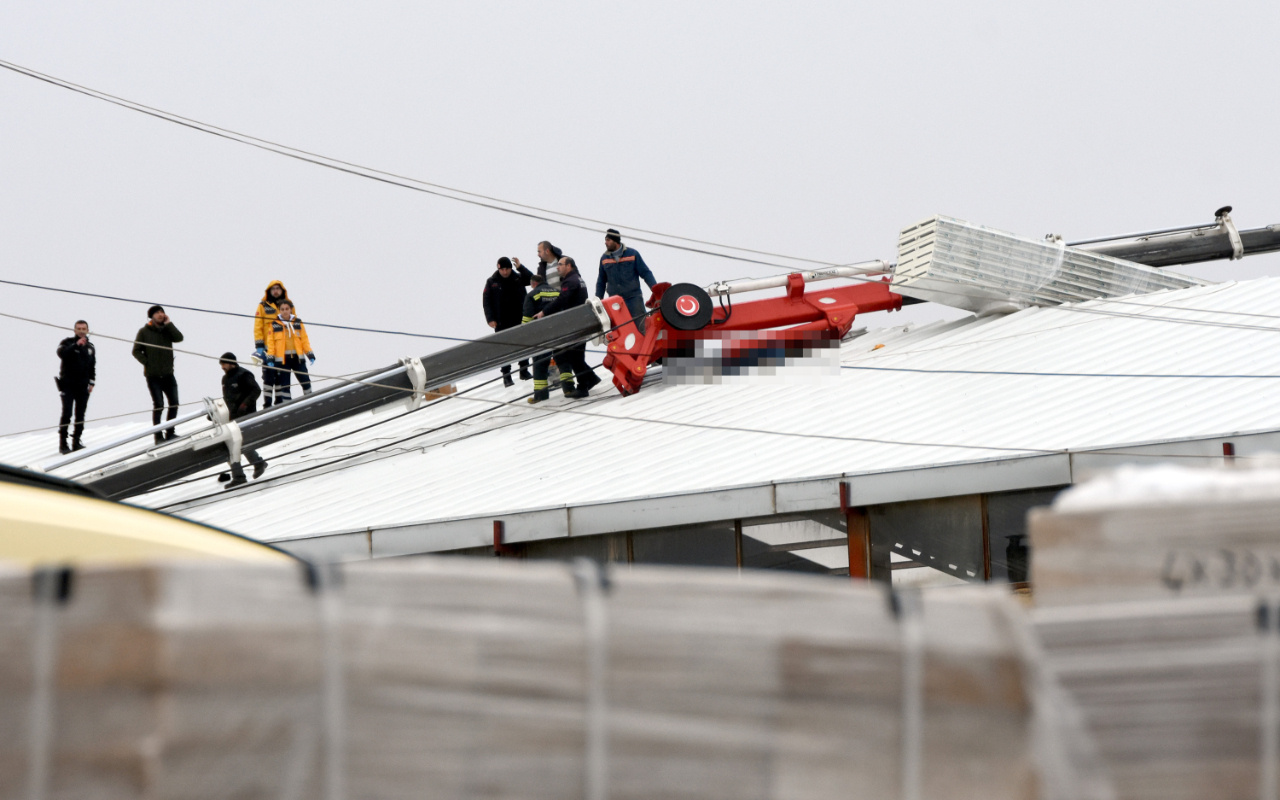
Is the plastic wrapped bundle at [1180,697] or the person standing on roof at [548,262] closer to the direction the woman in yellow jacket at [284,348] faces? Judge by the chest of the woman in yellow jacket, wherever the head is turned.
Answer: the plastic wrapped bundle

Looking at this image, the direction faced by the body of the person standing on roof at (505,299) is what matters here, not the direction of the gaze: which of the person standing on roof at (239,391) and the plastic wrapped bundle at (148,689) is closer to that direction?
the plastic wrapped bundle

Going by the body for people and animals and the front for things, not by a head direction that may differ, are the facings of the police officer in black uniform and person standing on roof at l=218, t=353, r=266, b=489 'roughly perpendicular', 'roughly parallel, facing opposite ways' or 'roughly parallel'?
roughly perpendicular

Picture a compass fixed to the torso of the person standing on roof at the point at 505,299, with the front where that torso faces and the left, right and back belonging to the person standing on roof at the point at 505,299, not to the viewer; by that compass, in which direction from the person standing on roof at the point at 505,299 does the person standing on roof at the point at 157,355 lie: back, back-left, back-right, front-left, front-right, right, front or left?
back-right

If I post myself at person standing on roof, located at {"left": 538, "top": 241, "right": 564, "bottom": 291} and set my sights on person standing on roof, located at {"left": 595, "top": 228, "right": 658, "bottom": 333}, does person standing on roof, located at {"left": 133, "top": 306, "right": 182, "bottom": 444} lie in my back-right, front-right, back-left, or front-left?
back-right

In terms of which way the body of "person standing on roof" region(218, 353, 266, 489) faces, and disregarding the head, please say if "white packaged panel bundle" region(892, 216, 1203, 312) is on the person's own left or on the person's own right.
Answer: on the person's own left

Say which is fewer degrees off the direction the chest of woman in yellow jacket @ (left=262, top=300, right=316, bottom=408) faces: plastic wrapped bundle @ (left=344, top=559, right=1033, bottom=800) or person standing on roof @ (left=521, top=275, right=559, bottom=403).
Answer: the plastic wrapped bundle

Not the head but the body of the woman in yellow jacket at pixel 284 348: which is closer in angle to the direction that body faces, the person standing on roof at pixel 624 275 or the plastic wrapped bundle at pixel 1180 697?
the plastic wrapped bundle

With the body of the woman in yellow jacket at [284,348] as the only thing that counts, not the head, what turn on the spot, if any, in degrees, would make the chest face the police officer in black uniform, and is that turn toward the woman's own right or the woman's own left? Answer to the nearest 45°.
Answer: approximately 90° to the woman's own right
